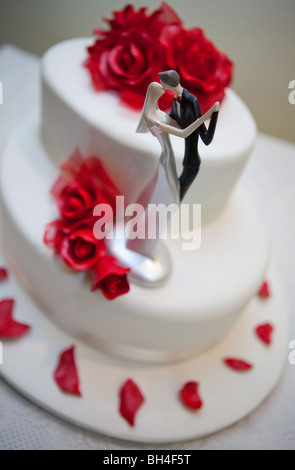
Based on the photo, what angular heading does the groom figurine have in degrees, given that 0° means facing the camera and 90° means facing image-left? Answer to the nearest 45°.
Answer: approximately 45°
